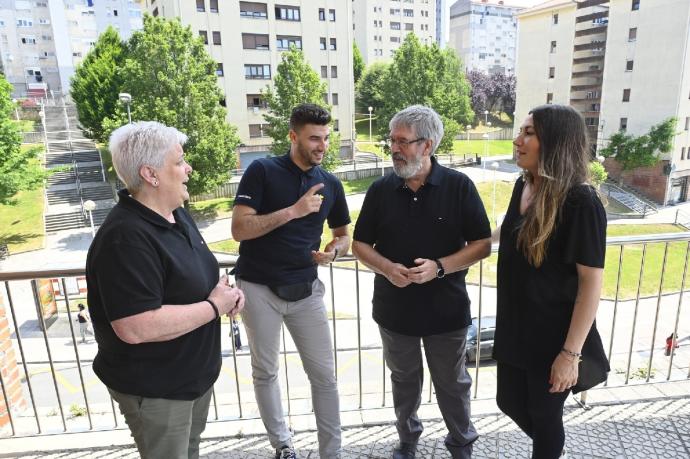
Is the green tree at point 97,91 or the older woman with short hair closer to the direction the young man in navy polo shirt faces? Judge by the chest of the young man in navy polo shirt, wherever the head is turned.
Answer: the older woman with short hair

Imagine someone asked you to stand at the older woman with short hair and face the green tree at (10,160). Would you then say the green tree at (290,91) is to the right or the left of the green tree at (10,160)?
right

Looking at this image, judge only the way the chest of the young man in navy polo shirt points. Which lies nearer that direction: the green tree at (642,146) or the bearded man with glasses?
the bearded man with glasses

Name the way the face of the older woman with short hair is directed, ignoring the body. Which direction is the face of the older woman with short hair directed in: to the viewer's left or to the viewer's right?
to the viewer's right

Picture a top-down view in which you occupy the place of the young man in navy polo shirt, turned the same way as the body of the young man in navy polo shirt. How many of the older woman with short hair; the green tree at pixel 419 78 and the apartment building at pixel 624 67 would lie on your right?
1

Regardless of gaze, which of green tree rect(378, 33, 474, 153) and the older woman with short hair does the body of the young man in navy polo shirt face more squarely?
the older woman with short hair

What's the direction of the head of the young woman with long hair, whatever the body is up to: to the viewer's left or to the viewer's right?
to the viewer's left

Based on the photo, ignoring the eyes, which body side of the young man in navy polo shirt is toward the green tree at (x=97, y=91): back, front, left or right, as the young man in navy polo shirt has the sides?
back

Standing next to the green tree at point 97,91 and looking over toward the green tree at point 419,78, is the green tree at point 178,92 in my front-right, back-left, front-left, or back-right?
front-right
